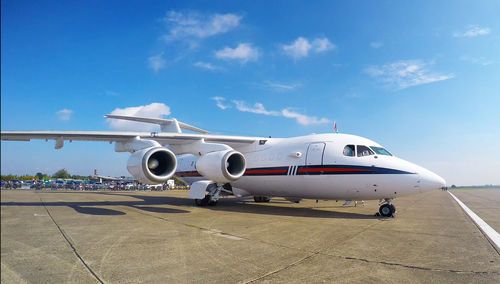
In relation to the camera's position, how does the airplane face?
facing the viewer and to the right of the viewer
